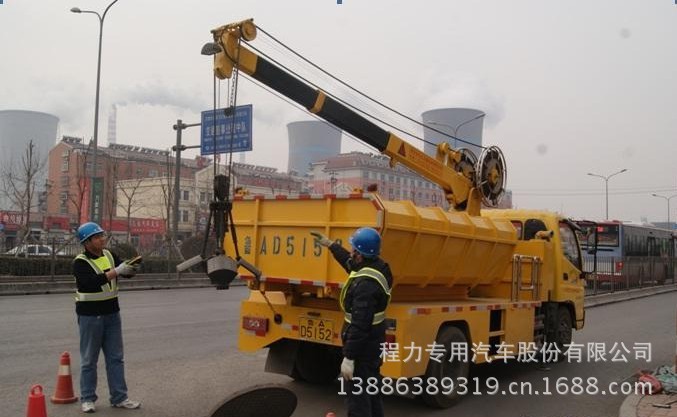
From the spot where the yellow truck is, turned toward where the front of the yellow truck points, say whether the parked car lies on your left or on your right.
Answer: on your left

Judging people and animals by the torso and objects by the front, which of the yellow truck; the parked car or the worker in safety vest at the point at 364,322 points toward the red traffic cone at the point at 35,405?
the worker in safety vest

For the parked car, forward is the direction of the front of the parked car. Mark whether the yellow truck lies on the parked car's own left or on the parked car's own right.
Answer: on the parked car's own left

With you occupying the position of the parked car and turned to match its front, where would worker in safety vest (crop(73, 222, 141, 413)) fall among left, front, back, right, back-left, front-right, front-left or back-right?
left

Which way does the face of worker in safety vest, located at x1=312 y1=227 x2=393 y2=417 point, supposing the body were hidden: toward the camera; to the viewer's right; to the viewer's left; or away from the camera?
to the viewer's left

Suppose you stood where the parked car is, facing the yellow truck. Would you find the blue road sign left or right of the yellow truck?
left

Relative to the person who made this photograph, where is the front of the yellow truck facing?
facing away from the viewer and to the right of the viewer

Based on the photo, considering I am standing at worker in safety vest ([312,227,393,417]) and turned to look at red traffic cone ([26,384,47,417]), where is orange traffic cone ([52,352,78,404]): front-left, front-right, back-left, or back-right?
front-right

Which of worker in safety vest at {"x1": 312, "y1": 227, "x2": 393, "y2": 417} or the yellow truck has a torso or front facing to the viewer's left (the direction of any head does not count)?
the worker in safety vest

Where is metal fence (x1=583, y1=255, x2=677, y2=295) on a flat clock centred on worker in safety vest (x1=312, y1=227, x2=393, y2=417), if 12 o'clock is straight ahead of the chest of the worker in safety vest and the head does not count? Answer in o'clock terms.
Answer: The metal fence is roughly at 4 o'clock from the worker in safety vest.

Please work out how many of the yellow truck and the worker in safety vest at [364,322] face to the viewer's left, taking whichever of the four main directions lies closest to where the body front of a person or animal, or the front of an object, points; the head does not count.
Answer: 1

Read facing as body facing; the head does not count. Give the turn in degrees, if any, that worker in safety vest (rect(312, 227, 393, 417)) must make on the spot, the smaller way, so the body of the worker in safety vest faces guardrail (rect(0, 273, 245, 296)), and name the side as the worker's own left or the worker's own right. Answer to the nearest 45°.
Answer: approximately 45° to the worker's own right

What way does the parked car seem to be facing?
to the viewer's left

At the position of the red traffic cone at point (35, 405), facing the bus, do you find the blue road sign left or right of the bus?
left
